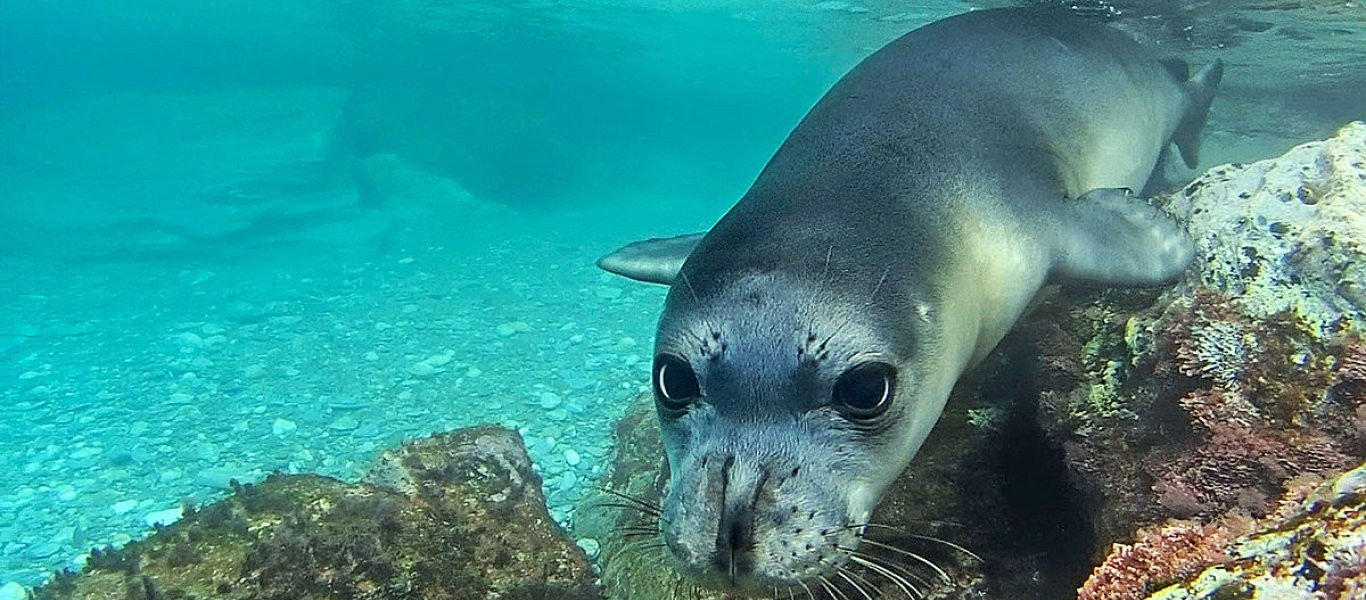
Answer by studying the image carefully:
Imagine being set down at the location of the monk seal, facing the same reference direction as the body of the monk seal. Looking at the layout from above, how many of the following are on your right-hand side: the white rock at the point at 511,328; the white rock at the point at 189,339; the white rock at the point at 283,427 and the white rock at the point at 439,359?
4

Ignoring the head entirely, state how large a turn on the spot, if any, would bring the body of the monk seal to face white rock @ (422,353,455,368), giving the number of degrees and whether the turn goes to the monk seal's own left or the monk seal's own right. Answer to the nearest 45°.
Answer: approximately 90° to the monk seal's own right

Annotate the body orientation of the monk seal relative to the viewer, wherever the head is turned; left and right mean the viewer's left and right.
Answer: facing the viewer and to the left of the viewer

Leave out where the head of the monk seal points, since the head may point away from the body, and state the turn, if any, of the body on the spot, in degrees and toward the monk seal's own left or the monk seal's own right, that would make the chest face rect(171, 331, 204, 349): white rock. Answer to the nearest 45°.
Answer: approximately 90° to the monk seal's own right

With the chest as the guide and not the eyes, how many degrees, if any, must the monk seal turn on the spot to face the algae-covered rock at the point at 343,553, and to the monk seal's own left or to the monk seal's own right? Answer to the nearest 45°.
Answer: approximately 45° to the monk seal's own right

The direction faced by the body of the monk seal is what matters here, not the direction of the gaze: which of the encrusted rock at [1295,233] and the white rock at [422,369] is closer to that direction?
the white rock

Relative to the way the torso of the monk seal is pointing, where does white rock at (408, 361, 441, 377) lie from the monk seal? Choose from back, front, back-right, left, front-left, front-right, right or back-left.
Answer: right

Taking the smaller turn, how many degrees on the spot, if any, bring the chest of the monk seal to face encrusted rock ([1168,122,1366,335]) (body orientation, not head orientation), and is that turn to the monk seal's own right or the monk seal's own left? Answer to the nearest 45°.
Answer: approximately 135° to the monk seal's own left

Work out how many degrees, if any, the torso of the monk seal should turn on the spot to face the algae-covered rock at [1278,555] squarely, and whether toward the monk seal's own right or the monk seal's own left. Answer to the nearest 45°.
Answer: approximately 90° to the monk seal's own left

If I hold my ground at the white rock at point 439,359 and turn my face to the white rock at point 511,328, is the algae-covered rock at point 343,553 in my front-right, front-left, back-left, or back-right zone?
back-right

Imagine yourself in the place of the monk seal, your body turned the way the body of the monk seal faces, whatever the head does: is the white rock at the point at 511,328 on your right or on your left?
on your right

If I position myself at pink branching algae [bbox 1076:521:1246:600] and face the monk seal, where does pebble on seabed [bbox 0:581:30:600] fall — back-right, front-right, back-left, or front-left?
front-left

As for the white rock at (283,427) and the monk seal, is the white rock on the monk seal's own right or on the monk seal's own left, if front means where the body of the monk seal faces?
on the monk seal's own right
